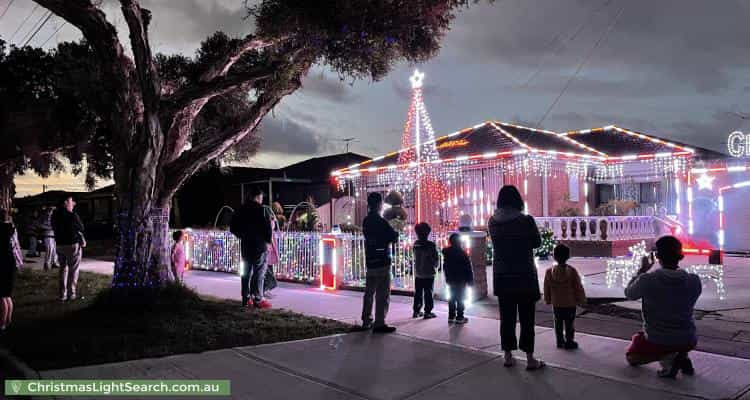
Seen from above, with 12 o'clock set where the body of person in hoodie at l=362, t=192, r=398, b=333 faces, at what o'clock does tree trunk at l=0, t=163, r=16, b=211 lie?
The tree trunk is roughly at 9 o'clock from the person in hoodie.

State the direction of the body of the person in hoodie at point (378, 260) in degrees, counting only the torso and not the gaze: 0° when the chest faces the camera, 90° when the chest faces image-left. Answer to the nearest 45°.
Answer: approximately 225°

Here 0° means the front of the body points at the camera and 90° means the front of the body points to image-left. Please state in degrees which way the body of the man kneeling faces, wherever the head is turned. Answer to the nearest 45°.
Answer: approximately 135°

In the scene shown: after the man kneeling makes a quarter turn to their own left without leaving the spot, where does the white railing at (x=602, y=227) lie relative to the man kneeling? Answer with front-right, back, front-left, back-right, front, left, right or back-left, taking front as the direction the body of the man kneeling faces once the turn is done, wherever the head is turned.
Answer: back-right

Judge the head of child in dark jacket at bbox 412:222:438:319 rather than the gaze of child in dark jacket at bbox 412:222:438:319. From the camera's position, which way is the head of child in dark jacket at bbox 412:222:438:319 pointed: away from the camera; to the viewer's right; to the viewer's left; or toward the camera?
away from the camera

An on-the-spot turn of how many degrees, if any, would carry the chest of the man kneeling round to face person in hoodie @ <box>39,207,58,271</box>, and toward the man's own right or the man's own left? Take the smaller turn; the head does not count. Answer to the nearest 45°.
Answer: approximately 45° to the man's own left

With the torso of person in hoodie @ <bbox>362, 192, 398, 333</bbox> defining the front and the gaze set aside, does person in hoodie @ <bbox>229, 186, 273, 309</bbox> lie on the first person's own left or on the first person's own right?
on the first person's own left

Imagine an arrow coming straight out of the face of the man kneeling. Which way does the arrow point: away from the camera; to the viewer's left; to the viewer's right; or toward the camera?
away from the camera

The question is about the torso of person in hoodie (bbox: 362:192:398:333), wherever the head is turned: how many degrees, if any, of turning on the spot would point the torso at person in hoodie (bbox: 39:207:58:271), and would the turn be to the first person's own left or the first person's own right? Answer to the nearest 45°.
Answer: approximately 90° to the first person's own left

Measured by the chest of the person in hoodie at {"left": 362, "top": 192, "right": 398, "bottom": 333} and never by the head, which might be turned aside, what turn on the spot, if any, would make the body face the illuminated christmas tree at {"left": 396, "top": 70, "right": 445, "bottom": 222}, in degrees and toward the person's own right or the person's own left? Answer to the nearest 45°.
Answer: approximately 45° to the person's own left

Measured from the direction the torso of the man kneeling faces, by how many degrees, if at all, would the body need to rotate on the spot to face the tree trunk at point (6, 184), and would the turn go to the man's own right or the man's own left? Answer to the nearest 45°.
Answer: approximately 45° to the man's own left

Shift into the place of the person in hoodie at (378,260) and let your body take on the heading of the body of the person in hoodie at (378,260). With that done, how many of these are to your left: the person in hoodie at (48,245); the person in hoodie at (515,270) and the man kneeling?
1

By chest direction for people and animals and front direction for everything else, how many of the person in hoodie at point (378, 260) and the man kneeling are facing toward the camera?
0
